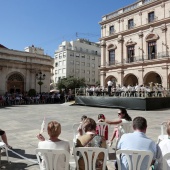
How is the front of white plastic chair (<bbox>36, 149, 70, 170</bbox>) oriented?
away from the camera

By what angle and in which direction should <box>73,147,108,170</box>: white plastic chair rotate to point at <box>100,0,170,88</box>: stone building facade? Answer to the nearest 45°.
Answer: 0° — it already faces it

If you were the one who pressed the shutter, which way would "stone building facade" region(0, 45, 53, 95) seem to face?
facing the viewer and to the right of the viewer

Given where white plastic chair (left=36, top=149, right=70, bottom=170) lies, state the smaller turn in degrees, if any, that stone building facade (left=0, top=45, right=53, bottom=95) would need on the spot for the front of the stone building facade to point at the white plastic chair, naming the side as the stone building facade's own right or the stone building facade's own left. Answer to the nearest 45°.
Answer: approximately 45° to the stone building facade's own right

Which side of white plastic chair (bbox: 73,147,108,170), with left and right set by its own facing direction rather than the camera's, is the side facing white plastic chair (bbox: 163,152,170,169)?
right

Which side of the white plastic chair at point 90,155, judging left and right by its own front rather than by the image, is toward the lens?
back

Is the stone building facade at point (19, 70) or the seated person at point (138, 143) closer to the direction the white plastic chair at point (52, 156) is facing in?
the stone building facade

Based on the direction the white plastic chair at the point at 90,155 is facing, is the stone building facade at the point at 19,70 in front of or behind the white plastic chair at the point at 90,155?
in front

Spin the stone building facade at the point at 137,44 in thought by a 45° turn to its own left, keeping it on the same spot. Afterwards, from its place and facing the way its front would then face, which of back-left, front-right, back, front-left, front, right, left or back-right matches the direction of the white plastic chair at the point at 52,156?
front

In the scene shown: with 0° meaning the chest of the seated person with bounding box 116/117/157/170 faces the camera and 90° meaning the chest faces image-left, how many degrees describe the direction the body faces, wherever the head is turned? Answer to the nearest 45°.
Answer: approximately 180°

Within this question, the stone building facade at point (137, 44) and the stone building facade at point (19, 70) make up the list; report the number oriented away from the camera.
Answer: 0

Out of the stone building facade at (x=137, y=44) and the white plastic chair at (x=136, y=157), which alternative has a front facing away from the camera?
the white plastic chair

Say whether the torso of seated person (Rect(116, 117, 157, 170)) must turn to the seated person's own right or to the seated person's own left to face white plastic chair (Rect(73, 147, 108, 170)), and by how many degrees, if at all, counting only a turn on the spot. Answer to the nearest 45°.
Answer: approximately 90° to the seated person's own left

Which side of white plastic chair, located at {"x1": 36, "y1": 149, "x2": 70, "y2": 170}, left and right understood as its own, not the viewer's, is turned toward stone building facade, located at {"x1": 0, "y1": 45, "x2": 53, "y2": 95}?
front

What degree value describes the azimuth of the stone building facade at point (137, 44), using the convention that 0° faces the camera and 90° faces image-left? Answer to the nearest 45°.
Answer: approximately 45°

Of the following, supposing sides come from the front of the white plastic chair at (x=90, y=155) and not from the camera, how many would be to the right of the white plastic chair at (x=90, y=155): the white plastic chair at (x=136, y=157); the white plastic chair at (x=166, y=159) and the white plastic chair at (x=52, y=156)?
2

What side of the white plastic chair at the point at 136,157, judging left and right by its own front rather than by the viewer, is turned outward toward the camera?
back
